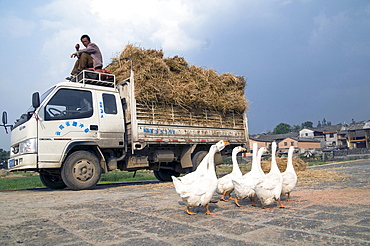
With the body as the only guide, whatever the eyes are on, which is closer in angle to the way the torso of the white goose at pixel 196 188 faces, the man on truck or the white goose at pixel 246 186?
the white goose

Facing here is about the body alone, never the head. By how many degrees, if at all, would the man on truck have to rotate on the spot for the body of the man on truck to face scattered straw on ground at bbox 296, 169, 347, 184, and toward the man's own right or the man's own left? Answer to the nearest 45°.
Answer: approximately 180°

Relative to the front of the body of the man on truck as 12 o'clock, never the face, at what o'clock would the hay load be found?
The hay load is roughly at 6 o'clock from the man on truck.

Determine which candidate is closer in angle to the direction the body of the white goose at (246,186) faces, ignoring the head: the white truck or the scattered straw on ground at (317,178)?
the scattered straw on ground

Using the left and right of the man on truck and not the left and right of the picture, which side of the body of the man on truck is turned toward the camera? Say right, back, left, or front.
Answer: left

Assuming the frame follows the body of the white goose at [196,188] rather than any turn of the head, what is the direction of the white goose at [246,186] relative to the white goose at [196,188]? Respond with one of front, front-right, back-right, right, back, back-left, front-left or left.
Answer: front-left

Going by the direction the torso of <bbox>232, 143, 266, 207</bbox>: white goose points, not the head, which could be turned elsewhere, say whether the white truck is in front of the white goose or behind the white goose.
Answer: behind

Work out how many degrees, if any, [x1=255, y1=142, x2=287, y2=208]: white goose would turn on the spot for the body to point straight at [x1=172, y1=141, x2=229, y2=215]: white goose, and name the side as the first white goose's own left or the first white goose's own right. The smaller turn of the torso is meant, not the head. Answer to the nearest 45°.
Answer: approximately 180°
